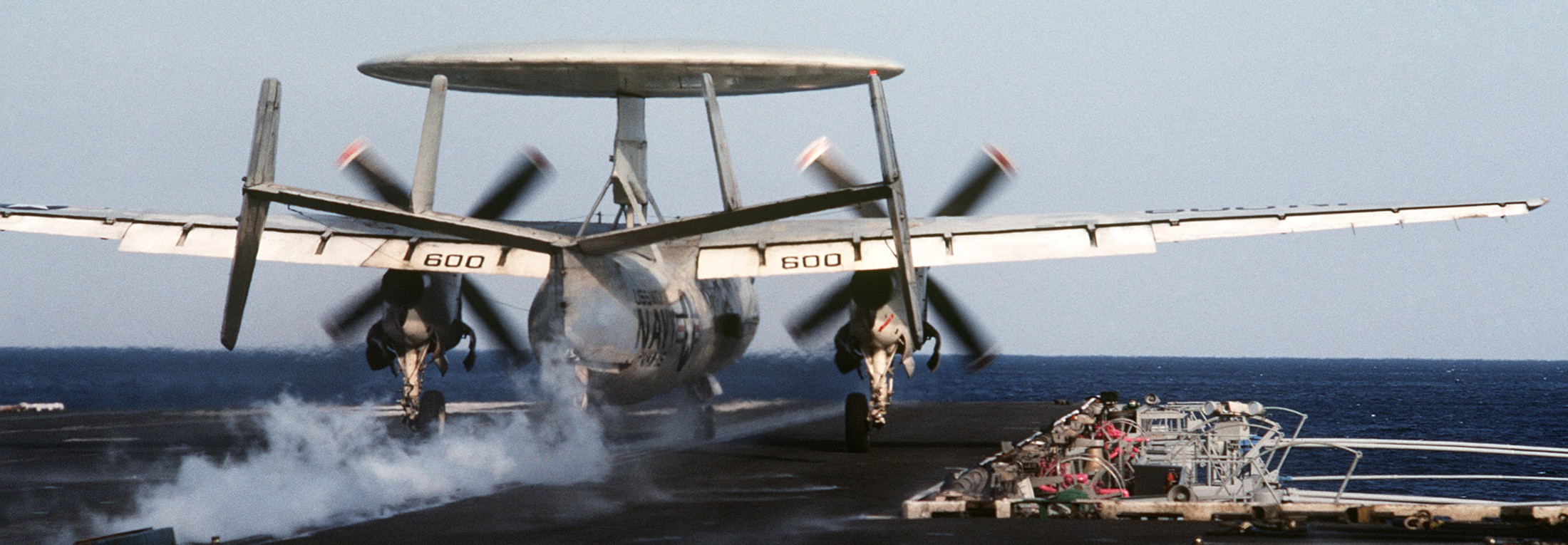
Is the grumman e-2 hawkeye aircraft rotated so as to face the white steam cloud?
no

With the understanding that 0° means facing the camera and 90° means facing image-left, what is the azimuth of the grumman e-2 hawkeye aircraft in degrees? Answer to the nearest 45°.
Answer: approximately 180°
